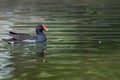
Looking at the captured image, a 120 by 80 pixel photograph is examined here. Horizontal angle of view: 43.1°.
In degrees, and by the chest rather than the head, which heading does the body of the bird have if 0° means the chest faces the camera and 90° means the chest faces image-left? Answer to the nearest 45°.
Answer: approximately 270°
